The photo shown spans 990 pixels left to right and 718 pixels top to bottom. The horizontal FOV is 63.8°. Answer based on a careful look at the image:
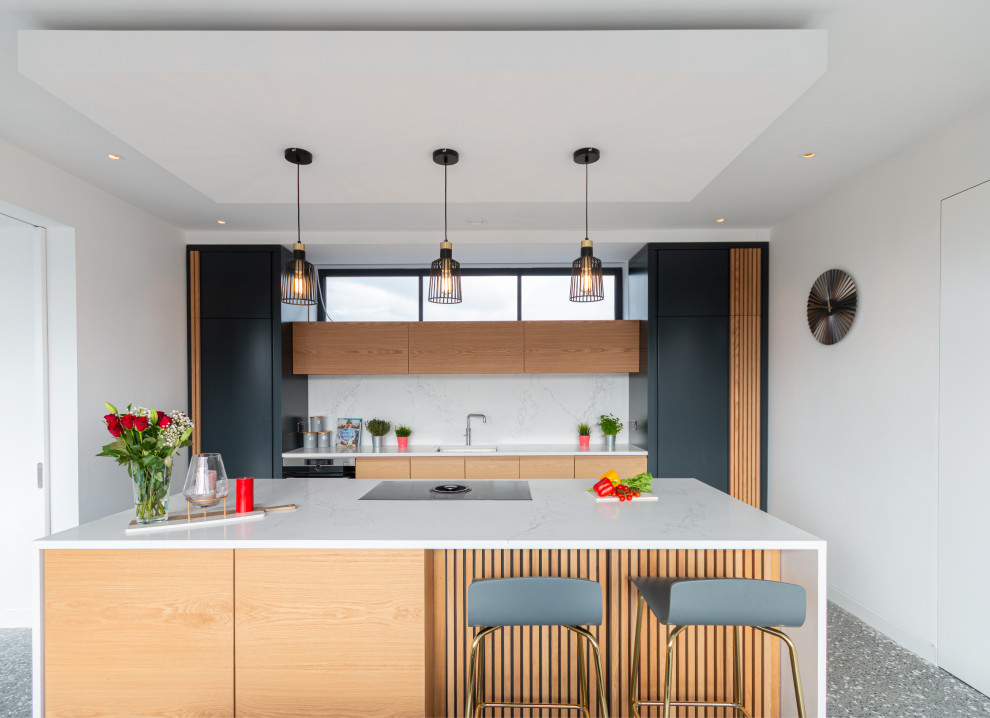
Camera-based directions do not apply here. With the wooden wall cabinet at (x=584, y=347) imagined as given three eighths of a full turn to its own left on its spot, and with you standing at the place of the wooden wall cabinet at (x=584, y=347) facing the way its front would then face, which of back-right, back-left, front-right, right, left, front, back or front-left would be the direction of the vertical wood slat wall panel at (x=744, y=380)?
front-right

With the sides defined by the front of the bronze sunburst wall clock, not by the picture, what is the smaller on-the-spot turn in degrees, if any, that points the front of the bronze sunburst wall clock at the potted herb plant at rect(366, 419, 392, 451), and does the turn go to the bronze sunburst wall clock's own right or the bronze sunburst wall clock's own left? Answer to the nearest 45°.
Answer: approximately 45° to the bronze sunburst wall clock's own right

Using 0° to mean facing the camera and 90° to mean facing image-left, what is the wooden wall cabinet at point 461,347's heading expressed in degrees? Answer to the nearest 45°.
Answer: approximately 0°

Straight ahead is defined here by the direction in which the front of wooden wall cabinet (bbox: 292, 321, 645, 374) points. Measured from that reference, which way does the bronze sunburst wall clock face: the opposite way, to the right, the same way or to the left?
to the right

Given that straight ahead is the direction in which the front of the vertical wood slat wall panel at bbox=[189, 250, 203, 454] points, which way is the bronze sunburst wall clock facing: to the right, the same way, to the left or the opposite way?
to the right

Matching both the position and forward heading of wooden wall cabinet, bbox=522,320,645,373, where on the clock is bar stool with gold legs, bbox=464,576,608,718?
The bar stool with gold legs is roughly at 12 o'clock from the wooden wall cabinet.

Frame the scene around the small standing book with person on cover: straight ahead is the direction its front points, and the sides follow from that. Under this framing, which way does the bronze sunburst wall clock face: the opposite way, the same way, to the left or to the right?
to the right
